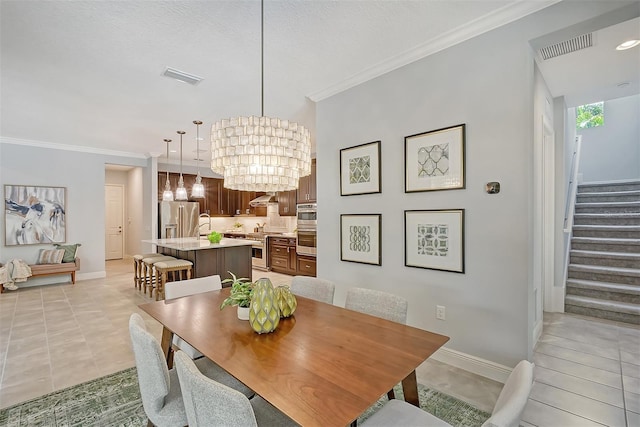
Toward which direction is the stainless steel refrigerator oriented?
toward the camera

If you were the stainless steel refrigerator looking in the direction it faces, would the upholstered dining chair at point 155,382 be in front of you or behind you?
in front

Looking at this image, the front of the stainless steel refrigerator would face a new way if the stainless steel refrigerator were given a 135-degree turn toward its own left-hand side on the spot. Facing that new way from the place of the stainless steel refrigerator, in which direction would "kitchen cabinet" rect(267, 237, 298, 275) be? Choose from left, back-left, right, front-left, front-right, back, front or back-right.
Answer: right

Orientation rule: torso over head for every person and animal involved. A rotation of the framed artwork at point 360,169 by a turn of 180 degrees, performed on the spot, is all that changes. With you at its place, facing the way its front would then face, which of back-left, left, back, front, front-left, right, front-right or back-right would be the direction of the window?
front

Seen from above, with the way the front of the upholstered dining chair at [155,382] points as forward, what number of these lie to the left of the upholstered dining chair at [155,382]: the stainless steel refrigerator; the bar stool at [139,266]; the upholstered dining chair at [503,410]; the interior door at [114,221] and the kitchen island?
4

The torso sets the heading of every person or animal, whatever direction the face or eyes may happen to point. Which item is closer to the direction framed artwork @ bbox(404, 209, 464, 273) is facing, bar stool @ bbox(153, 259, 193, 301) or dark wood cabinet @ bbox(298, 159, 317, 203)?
the bar stool

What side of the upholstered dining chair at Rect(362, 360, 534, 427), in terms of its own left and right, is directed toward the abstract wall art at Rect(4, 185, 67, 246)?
front

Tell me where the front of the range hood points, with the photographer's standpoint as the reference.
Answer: facing the viewer and to the left of the viewer

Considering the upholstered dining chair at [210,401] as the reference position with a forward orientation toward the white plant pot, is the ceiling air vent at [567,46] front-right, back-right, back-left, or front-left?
front-right

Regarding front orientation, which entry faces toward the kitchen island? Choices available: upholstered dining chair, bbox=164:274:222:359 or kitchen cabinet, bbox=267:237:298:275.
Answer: the kitchen cabinet

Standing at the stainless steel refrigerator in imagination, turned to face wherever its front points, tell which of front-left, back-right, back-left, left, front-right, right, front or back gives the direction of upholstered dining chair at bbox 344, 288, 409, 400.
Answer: front

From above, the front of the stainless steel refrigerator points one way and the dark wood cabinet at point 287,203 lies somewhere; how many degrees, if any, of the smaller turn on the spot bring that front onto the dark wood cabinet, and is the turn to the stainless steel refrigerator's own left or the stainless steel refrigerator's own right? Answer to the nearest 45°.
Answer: approximately 45° to the stainless steel refrigerator's own left

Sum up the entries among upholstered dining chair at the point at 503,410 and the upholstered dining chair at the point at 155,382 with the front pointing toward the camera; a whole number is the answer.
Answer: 0

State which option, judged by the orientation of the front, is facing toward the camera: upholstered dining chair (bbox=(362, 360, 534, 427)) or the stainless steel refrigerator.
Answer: the stainless steel refrigerator

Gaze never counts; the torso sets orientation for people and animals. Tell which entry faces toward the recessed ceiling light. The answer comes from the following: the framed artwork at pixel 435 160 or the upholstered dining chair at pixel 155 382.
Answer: the upholstered dining chair
